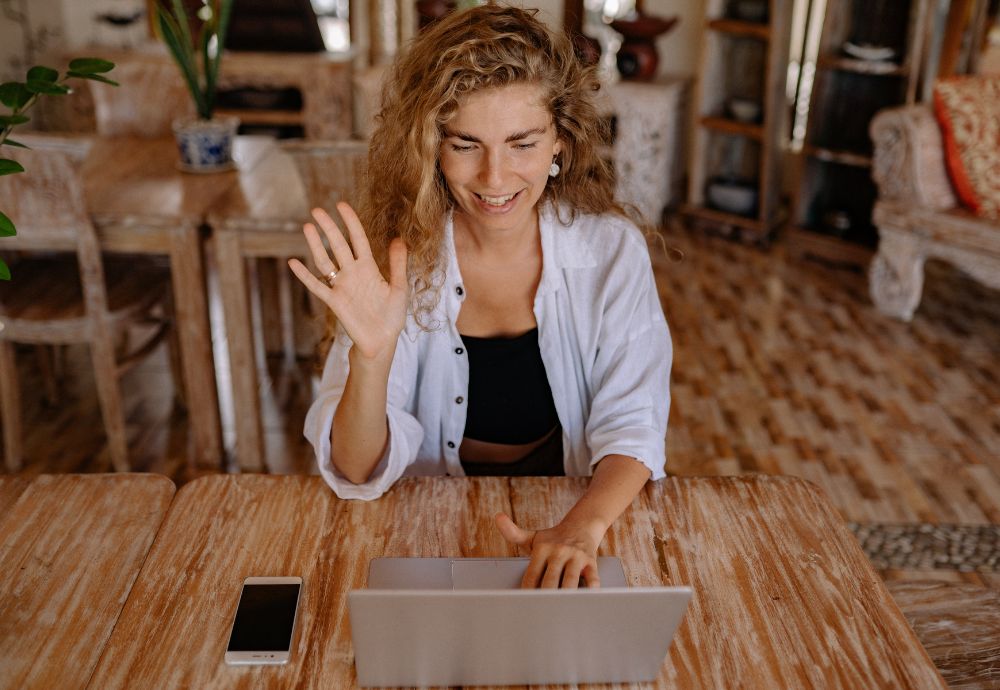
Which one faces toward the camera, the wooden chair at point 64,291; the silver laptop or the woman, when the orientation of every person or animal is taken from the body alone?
the woman

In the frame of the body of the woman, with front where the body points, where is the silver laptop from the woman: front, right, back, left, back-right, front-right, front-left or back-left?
front

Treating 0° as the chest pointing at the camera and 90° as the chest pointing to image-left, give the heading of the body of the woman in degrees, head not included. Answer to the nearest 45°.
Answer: approximately 0°

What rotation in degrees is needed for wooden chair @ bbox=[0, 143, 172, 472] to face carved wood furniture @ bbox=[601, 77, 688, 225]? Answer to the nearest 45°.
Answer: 0° — it already faces it

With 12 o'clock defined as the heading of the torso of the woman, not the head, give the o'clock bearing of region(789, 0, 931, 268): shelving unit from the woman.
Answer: The shelving unit is roughly at 7 o'clock from the woman.

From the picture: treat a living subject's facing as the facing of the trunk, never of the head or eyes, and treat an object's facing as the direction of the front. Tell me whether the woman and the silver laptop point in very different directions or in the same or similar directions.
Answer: very different directions

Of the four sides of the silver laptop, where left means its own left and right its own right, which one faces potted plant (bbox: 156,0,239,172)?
front

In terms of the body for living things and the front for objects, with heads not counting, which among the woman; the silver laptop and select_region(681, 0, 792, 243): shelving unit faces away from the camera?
the silver laptop

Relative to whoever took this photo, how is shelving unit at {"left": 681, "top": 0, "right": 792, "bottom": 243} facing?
facing the viewer and to the left of the viewer

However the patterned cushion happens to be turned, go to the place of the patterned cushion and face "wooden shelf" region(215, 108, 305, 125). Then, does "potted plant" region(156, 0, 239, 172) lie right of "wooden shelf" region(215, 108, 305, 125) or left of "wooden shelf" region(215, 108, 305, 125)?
left

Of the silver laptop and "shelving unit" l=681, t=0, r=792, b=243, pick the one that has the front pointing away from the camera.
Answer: the silver laptop

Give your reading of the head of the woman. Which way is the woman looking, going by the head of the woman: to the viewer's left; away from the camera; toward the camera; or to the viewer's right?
toward the camera

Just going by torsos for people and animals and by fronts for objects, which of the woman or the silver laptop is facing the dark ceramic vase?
the silver laptop

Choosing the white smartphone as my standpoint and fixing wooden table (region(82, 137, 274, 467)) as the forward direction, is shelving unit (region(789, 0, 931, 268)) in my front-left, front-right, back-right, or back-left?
front-right

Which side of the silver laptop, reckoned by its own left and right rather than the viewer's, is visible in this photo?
back

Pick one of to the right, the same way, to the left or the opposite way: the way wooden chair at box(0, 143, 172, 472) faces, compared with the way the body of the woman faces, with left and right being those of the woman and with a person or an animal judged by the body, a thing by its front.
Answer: the opposite way

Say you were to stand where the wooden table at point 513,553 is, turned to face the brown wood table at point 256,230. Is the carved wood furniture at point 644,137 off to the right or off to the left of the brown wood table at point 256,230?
right

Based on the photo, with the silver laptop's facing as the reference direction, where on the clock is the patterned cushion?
The patterned cushion is roughly at 1 o'clock from the silver laptop.
